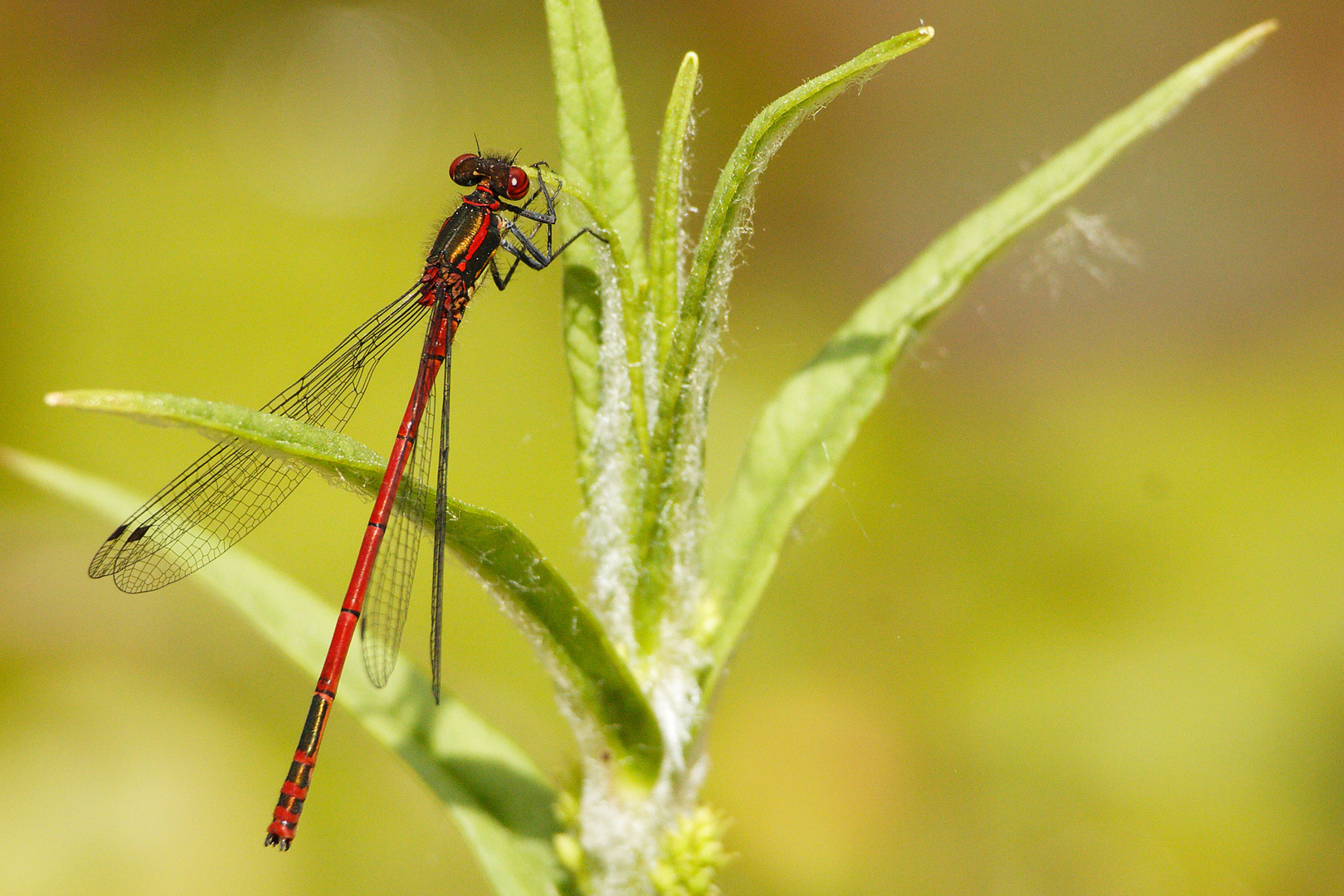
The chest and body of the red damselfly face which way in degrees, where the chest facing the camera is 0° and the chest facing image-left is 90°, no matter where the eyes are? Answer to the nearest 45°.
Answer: approximately 225°
